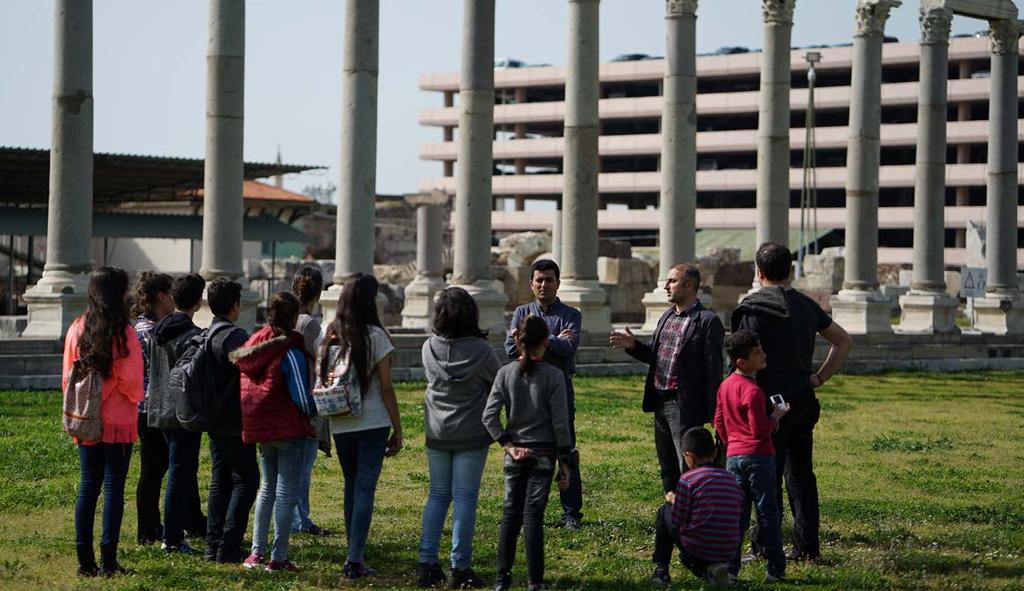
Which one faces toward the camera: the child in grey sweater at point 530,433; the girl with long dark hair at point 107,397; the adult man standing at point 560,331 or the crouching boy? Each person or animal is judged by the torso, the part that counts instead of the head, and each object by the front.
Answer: the adult man standing

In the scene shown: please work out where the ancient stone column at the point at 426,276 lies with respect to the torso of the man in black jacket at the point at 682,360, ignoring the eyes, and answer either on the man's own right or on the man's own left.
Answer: on the man's own right

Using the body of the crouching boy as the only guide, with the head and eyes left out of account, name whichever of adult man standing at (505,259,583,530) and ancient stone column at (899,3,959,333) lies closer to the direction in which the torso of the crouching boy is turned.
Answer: the adult man standing

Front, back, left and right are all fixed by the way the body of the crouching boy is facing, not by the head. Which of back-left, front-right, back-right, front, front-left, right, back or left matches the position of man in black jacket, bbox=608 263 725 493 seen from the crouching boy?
front-right

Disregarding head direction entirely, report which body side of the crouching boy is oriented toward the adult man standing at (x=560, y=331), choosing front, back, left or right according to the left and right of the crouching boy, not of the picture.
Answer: front

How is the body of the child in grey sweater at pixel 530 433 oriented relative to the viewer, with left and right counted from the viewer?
facing away from the viewer

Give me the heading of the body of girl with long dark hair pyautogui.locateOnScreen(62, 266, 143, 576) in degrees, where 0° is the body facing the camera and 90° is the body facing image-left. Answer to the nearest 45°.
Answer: approximately 225°

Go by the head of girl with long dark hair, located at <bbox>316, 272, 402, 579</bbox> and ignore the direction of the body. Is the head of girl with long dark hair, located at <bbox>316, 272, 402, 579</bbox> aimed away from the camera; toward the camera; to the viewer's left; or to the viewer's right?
away from the camera

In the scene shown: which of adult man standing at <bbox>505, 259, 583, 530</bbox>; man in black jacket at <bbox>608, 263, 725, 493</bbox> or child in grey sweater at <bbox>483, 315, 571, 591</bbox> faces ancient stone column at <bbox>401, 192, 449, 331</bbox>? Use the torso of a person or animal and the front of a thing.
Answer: the child in grey sweater

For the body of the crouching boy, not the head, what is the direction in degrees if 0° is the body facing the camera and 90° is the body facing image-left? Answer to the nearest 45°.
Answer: approximately 135°

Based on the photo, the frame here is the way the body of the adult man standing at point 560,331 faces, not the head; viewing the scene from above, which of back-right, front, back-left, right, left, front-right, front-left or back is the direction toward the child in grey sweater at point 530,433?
front

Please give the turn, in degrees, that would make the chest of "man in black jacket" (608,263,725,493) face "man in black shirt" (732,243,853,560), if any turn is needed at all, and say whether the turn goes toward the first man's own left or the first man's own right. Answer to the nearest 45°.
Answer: approximately 135° to the first man's own left

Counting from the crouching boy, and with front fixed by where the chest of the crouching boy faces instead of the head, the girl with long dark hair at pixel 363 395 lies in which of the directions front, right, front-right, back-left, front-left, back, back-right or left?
front-left

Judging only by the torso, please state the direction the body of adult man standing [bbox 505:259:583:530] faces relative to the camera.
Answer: toward the camera

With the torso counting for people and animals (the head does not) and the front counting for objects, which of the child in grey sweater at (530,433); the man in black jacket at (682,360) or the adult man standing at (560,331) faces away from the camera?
the child in grey sweater

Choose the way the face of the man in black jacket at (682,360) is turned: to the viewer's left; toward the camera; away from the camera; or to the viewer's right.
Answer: to the viewer's left

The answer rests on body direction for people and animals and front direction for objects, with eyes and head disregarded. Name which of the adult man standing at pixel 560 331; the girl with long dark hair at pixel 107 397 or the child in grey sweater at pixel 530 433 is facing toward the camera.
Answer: the adult man standing
